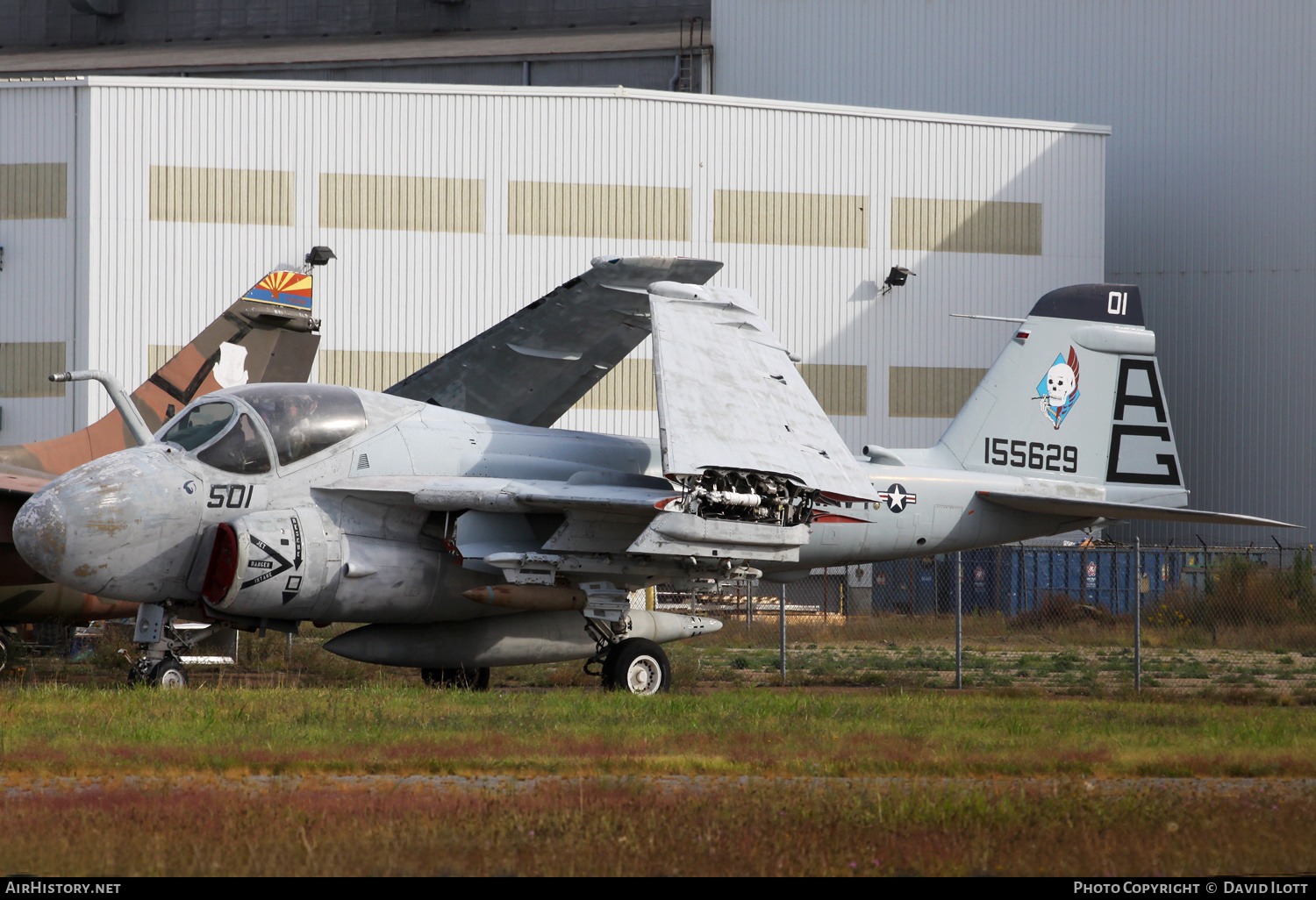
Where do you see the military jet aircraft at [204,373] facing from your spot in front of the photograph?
facing to the left of the viewer

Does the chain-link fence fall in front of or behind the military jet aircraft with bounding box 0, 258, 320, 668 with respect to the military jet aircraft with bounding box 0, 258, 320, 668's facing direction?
behind

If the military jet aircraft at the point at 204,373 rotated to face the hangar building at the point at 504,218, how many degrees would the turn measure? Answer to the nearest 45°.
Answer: approximately 135° to its right

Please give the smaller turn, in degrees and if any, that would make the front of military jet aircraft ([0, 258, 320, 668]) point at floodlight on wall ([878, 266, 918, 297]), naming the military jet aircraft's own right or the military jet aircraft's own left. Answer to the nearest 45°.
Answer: approximately 135° to the military jet aircraft's own right

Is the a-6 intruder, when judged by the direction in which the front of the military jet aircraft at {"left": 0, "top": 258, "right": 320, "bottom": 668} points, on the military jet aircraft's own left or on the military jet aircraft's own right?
on the military jet aircraft's own left

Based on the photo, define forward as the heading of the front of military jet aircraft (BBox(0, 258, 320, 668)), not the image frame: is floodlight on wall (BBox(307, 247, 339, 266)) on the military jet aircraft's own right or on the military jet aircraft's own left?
on the military jet aircraft's own right
